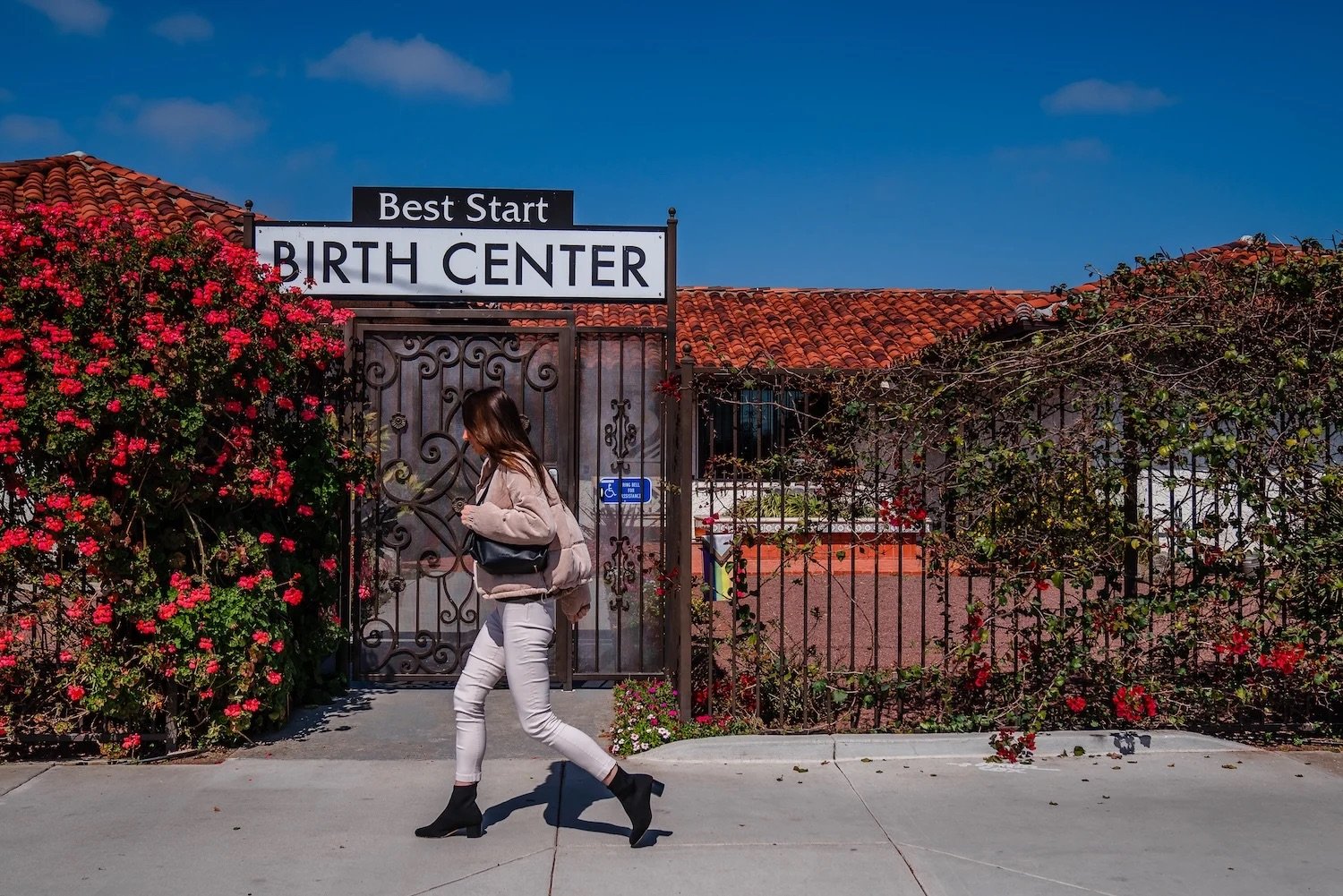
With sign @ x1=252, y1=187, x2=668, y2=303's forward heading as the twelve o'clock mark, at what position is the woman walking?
The woman walking is roughly at 12 o'clock from the sign.

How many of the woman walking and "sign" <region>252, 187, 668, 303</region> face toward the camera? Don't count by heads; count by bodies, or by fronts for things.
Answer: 1

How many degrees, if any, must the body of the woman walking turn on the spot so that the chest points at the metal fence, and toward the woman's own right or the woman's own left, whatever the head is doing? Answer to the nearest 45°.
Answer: approximately 135° to the woman's own right

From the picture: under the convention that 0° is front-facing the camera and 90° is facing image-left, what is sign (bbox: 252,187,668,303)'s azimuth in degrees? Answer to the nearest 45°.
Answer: approximately 0°

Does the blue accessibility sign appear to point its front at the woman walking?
yes

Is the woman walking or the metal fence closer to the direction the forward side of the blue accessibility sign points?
the woman walking

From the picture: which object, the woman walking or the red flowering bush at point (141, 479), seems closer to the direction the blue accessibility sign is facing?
the woman walking

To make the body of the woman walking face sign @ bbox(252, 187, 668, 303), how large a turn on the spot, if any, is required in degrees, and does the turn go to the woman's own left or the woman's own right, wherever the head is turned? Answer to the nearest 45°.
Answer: approximately 90° to the woman's own right

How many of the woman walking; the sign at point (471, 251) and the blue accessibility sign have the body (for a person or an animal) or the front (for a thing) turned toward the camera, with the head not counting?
2

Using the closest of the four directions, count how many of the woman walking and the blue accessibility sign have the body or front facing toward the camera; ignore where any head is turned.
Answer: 1

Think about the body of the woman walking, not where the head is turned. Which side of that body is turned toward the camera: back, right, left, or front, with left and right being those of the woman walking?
left
